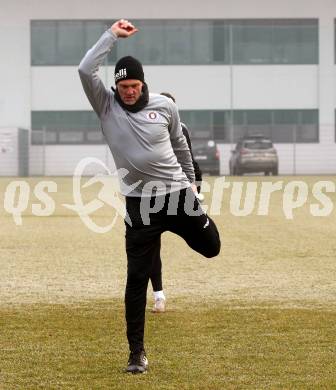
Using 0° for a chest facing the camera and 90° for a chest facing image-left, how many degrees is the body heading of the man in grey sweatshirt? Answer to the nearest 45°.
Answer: approximately 0°
